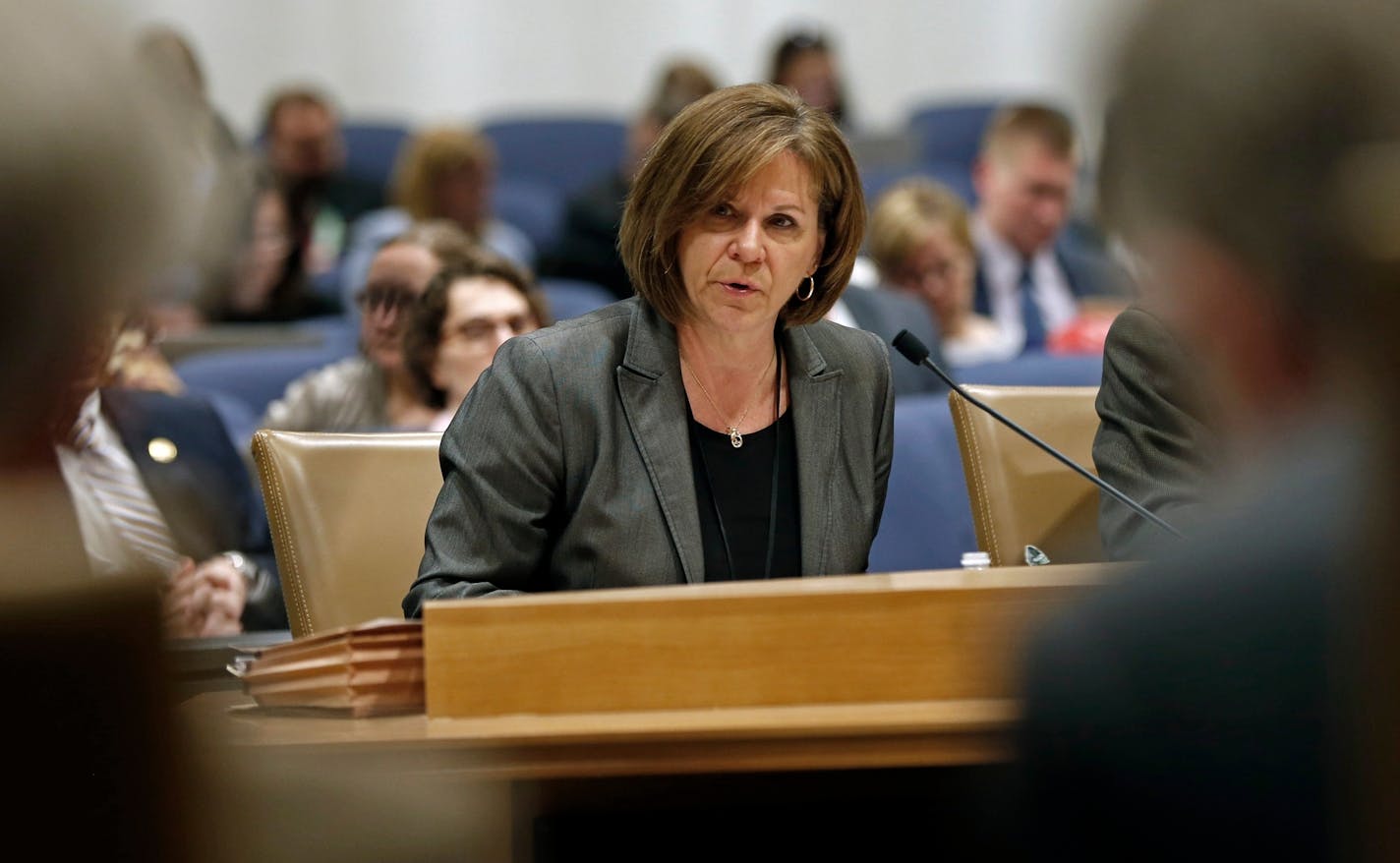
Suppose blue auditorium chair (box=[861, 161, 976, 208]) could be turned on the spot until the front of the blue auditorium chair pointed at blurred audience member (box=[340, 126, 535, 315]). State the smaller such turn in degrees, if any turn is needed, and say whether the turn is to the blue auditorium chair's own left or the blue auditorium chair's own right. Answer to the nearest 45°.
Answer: approximately 45° to the blue auditorium chair's own right

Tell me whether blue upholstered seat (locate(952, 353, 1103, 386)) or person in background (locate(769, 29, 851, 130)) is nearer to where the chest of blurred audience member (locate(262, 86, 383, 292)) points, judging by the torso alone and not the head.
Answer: the blue upholstered seat

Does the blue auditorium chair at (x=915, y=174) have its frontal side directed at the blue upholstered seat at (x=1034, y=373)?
yes

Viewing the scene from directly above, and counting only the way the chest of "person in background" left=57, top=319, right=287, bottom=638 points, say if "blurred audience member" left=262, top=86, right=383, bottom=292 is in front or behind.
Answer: behind

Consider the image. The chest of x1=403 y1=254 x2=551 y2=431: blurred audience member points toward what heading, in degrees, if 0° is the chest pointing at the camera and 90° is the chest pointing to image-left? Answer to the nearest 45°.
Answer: approximately 315°

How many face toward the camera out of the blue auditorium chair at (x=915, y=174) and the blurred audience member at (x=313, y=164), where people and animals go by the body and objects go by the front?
2

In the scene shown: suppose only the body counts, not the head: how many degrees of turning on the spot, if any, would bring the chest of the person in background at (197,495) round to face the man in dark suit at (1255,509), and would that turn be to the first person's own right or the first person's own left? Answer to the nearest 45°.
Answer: approximately 45° to the first person's own left

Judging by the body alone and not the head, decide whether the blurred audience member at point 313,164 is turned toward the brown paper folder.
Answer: yes

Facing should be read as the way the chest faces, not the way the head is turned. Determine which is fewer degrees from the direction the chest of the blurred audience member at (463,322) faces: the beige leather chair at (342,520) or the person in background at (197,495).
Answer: the beige leather chair
